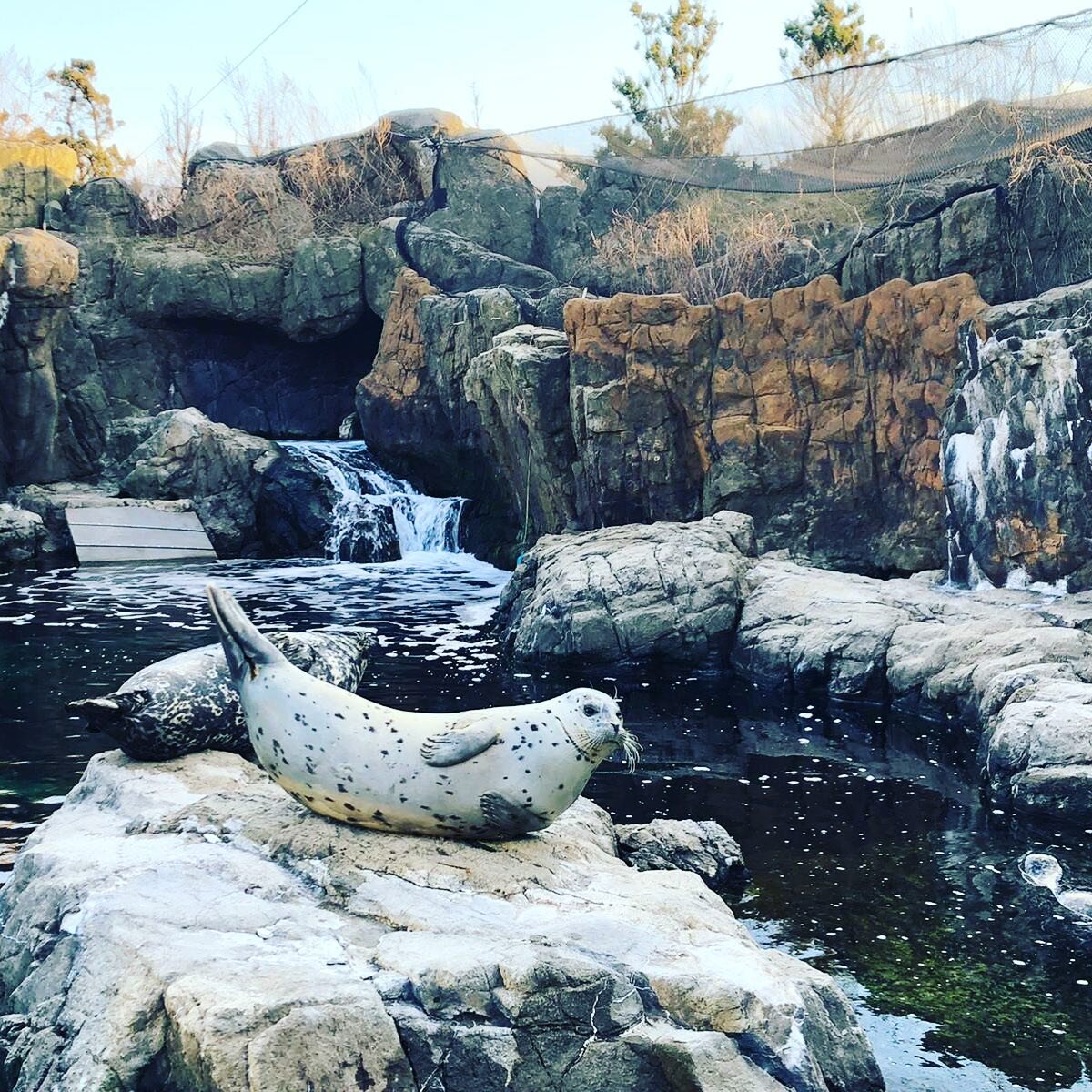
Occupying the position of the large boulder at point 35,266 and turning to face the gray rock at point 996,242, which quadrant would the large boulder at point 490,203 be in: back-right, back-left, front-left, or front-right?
front-left

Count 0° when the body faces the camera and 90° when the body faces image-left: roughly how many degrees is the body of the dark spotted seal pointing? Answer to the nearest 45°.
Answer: approximately 225°

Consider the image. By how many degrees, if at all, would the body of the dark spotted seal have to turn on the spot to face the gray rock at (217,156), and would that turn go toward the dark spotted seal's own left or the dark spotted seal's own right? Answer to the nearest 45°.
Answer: approximately 45° to the dark spotted seal's own left

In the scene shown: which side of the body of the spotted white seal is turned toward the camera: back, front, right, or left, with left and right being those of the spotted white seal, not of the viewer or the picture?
right

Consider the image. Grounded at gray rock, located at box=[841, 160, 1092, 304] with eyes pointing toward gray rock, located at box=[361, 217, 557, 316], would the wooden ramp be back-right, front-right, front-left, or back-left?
front-left

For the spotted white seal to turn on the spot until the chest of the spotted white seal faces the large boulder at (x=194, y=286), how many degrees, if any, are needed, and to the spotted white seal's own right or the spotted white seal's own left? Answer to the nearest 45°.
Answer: approximately 90° to the spotted white seal's own left

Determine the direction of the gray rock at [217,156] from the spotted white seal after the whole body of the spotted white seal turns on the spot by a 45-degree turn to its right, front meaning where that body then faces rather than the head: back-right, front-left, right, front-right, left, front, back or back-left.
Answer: back-left

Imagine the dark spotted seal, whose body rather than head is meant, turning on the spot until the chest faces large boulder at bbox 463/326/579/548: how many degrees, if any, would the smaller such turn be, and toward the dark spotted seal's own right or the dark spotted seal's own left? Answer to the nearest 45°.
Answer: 0° — it already faces it

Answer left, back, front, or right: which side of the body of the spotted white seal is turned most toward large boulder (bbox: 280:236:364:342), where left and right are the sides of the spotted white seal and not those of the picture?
left

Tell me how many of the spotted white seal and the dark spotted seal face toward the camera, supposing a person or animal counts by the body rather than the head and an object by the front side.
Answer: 0
